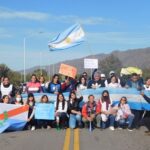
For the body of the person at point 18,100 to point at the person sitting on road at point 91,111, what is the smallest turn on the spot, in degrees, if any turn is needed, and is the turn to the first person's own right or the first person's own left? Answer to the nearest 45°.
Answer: approximately 90° to the first person's own left

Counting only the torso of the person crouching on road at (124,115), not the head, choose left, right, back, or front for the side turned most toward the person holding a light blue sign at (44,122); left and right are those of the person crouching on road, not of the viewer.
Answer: right

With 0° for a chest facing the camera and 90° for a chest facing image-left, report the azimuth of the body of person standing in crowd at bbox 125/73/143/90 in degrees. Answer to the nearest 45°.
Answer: approximately 0°

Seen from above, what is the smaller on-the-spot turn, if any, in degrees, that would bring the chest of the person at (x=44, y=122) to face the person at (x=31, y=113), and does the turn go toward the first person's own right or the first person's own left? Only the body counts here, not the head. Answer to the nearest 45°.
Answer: approximately 90° to the first person's own right

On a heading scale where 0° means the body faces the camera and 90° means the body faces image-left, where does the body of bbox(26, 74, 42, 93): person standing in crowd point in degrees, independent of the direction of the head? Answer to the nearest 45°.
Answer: approximately 0°

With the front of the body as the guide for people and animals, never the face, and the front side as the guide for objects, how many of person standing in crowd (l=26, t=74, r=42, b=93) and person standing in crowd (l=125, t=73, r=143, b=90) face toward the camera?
2

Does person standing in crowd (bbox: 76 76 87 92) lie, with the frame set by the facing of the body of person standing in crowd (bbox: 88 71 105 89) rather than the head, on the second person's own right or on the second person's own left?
on the second person's own right
